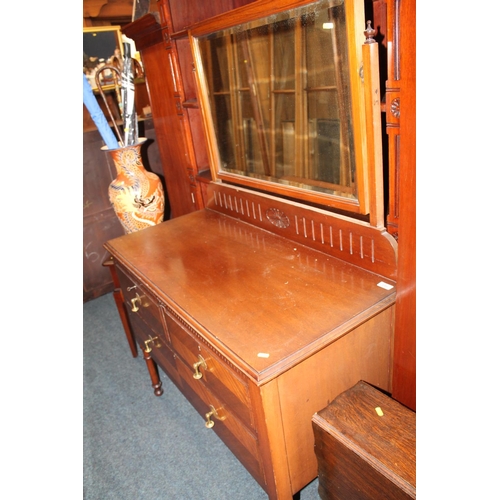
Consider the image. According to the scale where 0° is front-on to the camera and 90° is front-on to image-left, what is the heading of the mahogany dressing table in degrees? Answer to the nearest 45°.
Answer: approximately 45°
